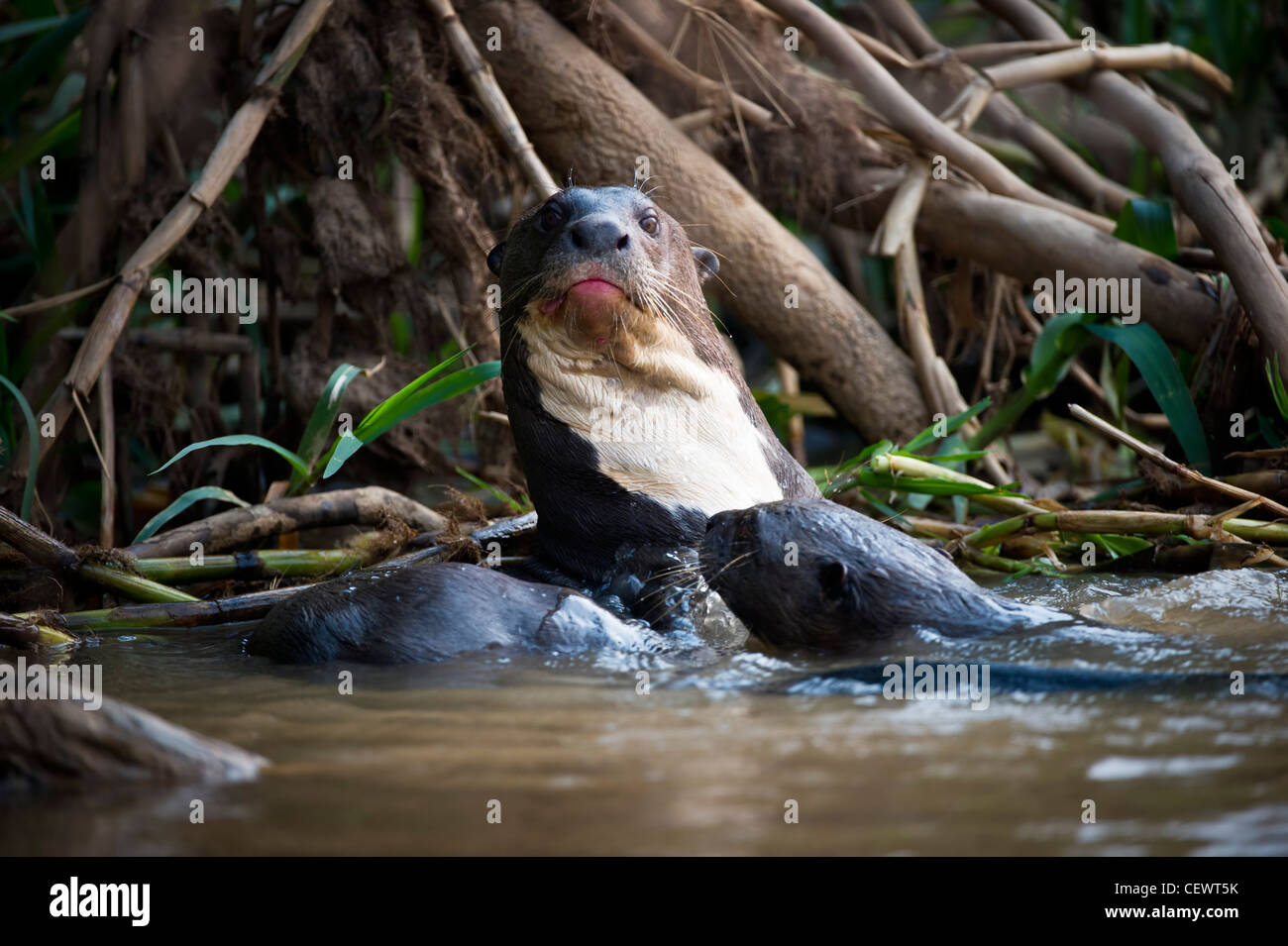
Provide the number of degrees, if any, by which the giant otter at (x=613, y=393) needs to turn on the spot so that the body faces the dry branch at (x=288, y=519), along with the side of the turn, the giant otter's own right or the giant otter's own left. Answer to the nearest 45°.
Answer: approximately 135° to the giant otter's own right

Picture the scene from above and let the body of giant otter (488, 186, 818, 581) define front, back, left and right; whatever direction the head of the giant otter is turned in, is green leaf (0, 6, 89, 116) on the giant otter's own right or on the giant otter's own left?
on the giant otter's own right

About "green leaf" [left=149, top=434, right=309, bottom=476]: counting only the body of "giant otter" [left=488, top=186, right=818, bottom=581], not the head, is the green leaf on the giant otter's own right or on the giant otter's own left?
on the giant otter's own right

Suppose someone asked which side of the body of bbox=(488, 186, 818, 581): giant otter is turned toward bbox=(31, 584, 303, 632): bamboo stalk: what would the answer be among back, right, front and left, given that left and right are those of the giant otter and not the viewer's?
right

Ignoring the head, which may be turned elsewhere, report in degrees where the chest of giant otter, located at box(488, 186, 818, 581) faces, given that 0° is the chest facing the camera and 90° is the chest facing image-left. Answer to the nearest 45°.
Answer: approximately 0°
